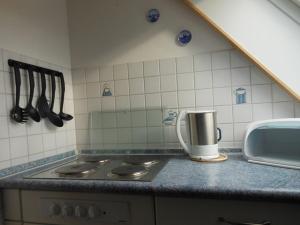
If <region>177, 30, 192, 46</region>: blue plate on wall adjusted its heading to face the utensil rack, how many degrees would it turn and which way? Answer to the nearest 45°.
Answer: approximately 90° to its right

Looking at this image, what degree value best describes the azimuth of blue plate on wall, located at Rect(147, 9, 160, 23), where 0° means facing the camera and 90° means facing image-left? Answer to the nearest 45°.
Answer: approximately 0°

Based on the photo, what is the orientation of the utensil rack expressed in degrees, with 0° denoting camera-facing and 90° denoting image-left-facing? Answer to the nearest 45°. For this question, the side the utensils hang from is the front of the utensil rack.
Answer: approximately 315°
